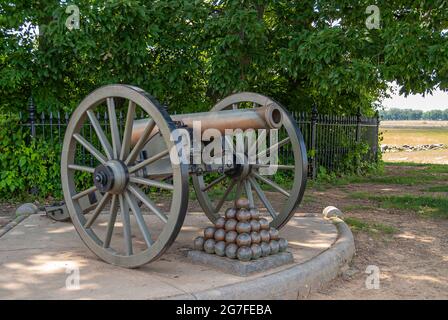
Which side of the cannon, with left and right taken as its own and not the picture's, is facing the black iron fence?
left
